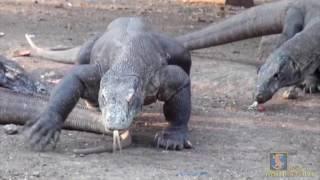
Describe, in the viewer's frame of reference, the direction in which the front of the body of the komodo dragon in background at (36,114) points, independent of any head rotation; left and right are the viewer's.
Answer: facing to the left of the viewer

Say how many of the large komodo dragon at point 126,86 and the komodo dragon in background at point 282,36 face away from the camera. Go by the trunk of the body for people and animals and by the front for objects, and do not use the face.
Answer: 0

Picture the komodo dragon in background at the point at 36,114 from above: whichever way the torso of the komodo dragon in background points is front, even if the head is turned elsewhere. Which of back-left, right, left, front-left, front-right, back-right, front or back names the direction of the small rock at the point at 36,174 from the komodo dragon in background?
left

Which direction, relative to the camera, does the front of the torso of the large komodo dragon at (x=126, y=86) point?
toward the camera
